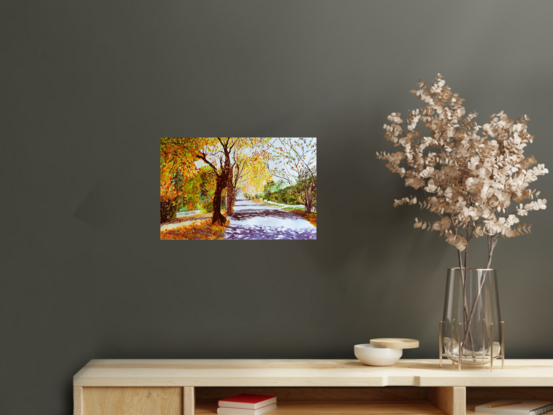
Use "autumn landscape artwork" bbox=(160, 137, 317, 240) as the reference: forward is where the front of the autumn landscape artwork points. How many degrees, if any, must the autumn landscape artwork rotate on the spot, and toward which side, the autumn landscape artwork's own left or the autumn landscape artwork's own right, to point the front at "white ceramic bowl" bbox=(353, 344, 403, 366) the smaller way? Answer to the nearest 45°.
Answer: approximately 45° to the autumn landscape artwork's own left

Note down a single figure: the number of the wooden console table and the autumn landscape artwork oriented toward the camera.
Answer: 2

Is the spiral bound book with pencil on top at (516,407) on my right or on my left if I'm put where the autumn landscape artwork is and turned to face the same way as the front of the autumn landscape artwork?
on my left

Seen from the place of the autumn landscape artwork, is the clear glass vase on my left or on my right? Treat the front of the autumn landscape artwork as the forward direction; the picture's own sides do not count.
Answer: on my left

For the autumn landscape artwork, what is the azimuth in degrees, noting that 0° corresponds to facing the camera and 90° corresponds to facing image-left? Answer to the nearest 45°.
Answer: approximately 0°

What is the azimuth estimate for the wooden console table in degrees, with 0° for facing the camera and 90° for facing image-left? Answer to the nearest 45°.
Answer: approximately 0°
